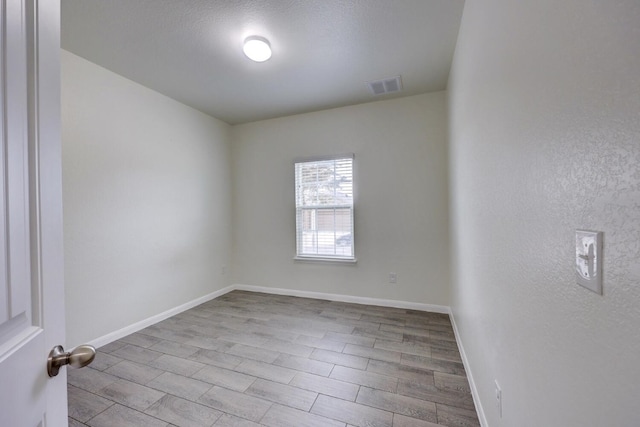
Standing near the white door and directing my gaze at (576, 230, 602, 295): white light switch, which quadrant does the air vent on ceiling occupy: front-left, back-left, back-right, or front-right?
front-left

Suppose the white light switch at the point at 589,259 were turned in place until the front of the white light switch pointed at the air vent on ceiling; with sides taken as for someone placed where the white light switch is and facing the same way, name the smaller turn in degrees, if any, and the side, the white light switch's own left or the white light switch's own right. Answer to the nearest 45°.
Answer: approximately 90° to the white light switch's own right

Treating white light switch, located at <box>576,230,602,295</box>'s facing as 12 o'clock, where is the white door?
The white door is roughly at 12 o'clock from the white light switch.

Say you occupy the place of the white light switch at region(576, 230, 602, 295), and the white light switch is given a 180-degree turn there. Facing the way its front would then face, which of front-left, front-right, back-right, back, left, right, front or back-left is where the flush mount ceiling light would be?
back-left

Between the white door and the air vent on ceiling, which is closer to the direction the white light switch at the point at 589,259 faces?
the white door

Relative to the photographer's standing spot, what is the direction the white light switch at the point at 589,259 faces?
facing the viewer and to the left of the viewer
